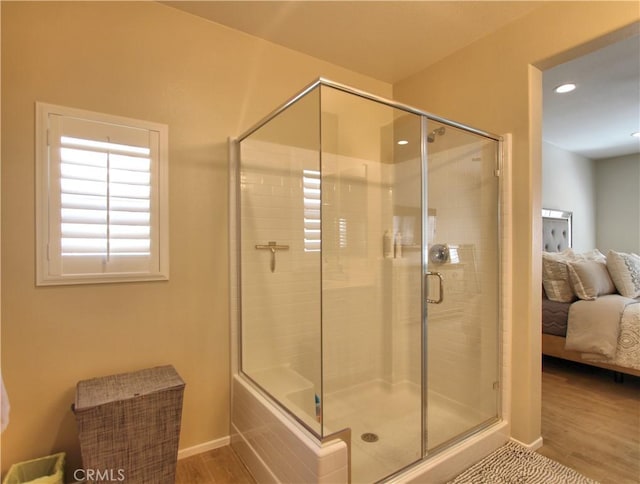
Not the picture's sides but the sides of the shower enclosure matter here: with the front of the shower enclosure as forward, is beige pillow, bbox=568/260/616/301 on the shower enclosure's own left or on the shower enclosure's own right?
on the shower enclosure's own left

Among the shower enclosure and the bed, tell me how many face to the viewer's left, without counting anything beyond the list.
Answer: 0

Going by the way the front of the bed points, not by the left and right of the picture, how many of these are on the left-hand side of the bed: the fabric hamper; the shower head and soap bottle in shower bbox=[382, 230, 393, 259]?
0

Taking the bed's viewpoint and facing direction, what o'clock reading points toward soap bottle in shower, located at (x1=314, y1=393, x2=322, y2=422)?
The soap bottle in shower is roughly at 2 o'clock from the bed.

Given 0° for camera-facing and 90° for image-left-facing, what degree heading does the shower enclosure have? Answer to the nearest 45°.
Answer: approximately 315°

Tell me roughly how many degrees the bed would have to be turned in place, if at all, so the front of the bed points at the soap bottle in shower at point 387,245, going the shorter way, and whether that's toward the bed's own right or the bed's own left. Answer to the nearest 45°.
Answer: approximately 90° to the bed's own right

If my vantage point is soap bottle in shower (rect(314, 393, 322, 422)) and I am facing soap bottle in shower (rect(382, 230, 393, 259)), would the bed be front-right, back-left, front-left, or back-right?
front-right

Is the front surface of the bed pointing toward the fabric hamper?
no

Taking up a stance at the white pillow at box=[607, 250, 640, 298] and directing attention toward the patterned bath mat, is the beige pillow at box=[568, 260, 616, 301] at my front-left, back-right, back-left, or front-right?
front-right

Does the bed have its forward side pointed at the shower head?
no

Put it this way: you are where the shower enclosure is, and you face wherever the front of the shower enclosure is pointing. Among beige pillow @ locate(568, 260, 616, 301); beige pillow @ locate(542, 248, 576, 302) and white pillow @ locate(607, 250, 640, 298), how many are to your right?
0

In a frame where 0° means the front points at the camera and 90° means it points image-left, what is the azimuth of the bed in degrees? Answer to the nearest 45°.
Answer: approximately 315°

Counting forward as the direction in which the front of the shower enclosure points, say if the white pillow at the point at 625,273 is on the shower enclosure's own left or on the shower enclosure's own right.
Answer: on the shower enclosure's own left
